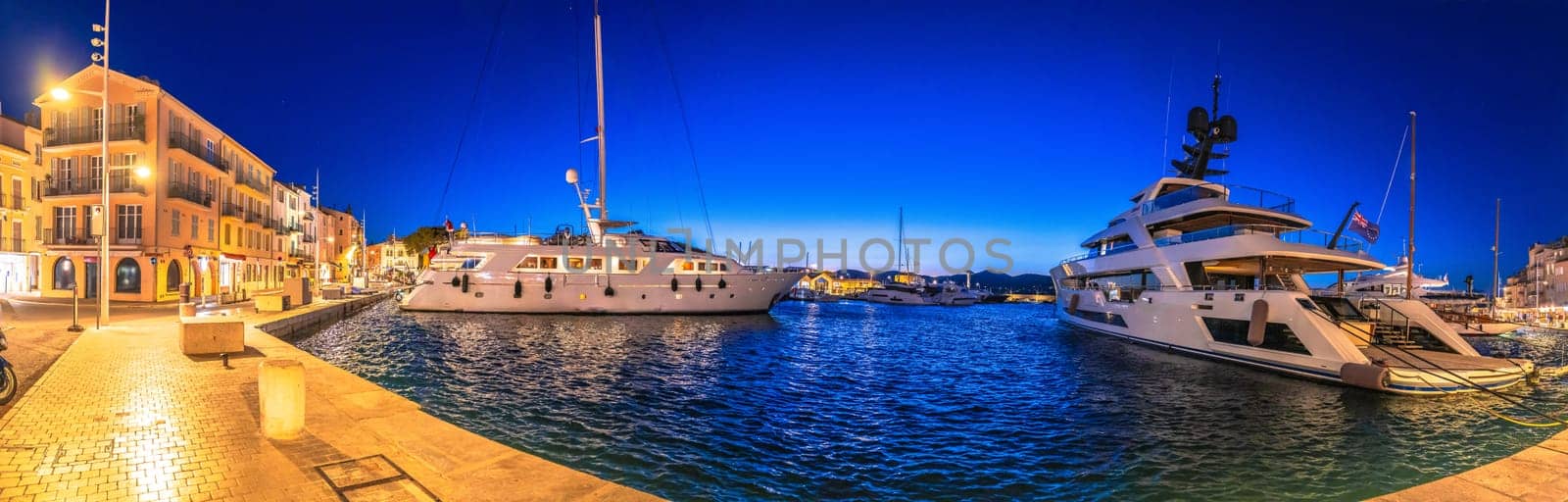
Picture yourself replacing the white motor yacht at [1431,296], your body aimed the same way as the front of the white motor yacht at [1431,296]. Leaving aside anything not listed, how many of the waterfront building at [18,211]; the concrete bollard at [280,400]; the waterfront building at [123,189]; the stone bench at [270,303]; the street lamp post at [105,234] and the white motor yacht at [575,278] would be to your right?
0

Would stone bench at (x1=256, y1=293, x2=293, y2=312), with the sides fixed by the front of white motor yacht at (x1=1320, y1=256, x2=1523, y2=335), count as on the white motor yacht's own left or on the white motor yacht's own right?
on the white motor yacht's own left

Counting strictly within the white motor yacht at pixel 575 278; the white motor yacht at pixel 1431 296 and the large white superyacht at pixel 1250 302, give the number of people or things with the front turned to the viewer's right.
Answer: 1

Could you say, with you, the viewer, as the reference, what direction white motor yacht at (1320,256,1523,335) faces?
facing away from the viewer and to the left of the viewer

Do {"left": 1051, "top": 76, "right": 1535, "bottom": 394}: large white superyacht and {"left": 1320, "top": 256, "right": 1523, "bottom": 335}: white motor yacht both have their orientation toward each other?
no

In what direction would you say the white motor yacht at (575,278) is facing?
to the viewer's right

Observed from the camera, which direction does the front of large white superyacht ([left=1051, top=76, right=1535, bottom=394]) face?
facing away from the viewer and to the left of the viewer

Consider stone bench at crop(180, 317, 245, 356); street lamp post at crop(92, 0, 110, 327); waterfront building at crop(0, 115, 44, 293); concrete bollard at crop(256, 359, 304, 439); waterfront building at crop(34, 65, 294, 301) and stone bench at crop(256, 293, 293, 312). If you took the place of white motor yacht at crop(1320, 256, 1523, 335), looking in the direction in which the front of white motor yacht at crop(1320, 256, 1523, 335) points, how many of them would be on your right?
0

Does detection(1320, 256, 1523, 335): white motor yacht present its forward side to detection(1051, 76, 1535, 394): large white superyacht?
no
